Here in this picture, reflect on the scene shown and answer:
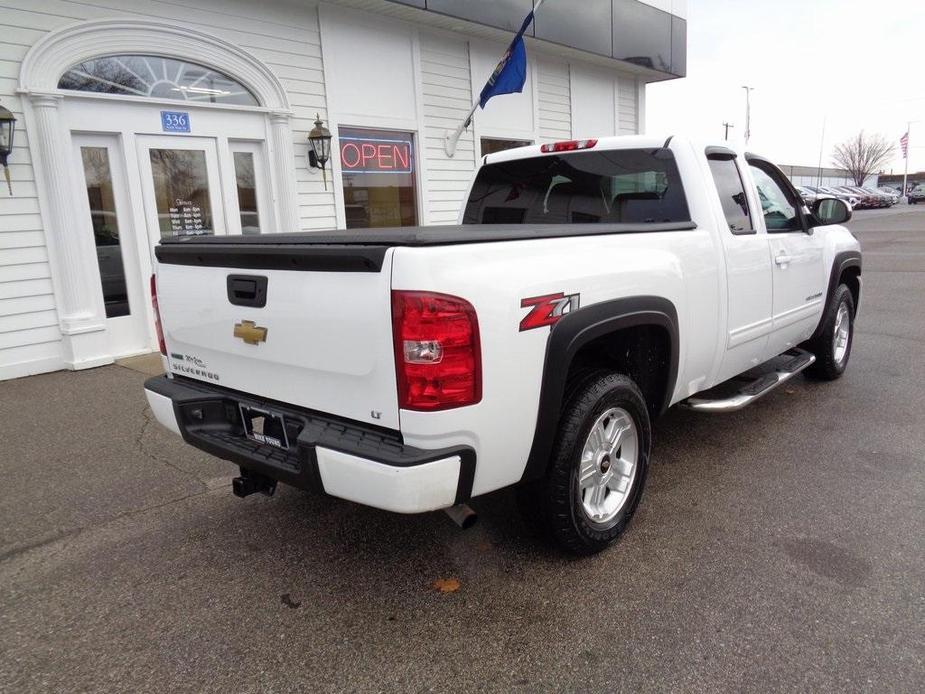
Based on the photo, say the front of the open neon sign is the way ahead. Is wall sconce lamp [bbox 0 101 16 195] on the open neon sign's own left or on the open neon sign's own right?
on the open neon sign's own right

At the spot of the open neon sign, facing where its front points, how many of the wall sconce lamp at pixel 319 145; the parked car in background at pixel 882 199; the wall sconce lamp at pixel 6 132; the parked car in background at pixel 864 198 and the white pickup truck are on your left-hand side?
2

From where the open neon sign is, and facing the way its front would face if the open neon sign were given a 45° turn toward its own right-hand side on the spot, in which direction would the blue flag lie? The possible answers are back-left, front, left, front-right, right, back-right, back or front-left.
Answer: left

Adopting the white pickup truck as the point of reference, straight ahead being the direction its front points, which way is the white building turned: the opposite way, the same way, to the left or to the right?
to the right

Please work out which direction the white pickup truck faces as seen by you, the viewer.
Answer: facing away from the viewer and to the right of the viewer

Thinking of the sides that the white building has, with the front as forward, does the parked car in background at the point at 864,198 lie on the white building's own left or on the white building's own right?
on the white building's own left

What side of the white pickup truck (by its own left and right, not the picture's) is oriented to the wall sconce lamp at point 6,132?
left

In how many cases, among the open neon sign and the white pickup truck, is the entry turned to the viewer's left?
0

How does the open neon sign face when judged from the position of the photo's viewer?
facing the viewer and to the right of the viewer

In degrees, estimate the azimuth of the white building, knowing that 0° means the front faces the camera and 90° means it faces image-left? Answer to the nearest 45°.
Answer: approximately 315°

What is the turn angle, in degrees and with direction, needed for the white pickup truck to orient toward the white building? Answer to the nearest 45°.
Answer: approximately 90° to its left

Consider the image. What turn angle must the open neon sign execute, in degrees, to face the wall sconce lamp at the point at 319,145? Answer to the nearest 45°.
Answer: approximately 90° to its right
